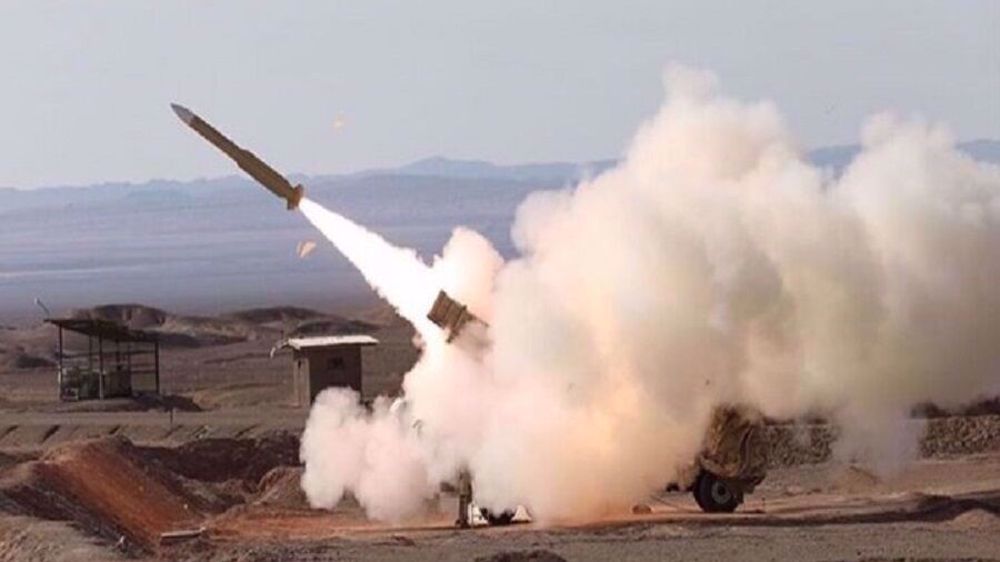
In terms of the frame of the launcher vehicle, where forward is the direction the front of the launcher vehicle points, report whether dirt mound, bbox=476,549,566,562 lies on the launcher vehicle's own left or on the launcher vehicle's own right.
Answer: on the launcher vehicle's own right

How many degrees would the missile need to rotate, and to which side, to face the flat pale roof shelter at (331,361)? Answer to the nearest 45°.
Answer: approximately 90° to its right

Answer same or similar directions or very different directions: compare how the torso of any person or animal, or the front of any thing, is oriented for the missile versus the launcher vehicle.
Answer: very different directions

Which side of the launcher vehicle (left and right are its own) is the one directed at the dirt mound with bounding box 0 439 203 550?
back

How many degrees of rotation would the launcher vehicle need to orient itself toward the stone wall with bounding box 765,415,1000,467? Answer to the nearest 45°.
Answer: approximately 45° to its left

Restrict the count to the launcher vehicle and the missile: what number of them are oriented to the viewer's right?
1

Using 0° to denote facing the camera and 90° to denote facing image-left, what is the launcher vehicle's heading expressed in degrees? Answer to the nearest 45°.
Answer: approximately 270°

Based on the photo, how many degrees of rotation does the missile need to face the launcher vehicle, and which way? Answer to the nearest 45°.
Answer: approximately 135° to its left

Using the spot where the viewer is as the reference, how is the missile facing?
facing to the left of the viewer

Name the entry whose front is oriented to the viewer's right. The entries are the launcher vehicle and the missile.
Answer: the launcher vehicle
